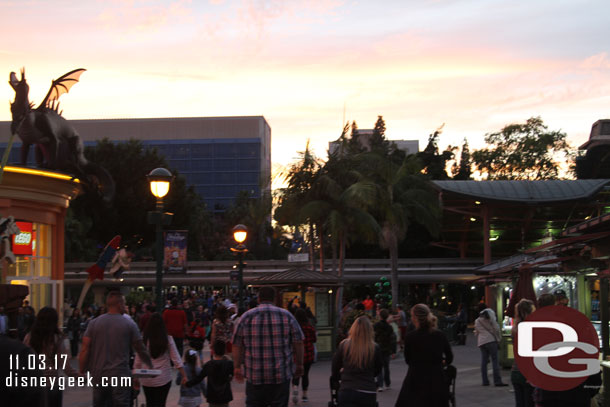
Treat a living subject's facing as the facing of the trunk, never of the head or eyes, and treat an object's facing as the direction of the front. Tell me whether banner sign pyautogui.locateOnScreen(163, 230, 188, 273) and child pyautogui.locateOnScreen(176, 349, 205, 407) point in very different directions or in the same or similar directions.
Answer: very different directions

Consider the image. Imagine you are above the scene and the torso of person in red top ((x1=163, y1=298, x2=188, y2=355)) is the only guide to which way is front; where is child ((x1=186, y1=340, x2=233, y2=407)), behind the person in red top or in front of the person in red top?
behind

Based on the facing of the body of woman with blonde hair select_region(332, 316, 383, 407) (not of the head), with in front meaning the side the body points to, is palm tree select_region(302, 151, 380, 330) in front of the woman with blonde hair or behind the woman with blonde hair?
in front

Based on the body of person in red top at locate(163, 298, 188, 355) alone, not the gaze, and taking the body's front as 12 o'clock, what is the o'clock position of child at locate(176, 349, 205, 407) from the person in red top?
The child is roughly at 6 o'clock from the person in red top.

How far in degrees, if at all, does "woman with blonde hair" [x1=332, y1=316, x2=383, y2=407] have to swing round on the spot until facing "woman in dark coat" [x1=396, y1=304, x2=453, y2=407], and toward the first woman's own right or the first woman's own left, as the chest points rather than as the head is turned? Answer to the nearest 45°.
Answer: approximately 90° to the first woman's own right

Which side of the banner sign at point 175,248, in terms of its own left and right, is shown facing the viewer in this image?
front

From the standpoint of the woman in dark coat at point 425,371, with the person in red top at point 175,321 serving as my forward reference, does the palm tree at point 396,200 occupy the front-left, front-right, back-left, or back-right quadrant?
front-right

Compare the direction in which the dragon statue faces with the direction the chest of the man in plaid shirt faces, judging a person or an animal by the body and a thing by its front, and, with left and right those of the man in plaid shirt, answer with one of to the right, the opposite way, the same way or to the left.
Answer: to the left

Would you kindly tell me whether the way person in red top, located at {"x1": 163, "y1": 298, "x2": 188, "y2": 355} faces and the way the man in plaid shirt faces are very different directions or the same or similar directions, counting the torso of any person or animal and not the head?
same or similar directions

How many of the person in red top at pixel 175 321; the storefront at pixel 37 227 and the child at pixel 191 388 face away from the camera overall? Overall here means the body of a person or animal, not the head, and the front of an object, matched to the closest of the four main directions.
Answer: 2

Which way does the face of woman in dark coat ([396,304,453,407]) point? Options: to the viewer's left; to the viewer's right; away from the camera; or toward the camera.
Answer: away from the camera

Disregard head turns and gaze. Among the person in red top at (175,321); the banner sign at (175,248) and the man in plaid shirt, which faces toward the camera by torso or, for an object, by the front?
the banner sign

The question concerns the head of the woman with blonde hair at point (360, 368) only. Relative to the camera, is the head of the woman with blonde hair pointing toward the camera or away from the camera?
away from the camera

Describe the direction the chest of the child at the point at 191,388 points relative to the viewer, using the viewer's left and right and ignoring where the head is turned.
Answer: facing away from the viewer

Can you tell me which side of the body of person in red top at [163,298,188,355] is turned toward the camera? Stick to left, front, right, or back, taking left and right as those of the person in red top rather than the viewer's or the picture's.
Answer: back

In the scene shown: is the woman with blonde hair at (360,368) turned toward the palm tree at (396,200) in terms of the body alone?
yes

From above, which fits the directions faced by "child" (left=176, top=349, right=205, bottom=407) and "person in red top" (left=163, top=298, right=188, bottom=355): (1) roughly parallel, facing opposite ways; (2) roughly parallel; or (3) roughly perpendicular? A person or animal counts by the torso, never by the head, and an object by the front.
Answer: roughly parallel

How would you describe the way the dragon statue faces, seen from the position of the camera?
facing to the left of the viewer
